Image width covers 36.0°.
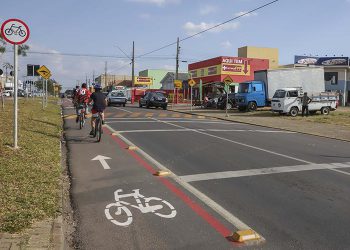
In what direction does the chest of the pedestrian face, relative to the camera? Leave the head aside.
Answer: away from the camera

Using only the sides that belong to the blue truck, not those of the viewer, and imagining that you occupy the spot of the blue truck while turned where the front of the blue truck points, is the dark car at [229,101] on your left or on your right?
on your right

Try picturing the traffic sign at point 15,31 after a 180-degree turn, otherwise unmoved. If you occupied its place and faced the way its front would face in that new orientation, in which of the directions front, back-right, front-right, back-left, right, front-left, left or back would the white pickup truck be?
front-right

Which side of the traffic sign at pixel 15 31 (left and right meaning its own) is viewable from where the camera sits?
front

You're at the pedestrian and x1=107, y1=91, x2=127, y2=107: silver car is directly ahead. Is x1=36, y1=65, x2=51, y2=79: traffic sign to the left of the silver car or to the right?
left

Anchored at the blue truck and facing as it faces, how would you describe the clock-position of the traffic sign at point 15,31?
The traffic sign is roughly at 11 o'clock from the blue truck.

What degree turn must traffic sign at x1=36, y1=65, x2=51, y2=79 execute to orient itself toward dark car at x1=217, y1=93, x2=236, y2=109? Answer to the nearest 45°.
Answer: approximately 135° to its left

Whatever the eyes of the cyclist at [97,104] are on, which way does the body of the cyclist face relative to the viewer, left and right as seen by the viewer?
facing away from the viewer

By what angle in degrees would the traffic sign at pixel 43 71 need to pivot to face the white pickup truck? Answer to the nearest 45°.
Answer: approximately 90° to its left

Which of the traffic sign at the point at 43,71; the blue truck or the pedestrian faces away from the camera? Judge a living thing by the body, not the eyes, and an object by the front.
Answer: the pedestrian

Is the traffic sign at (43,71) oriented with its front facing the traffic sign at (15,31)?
yes

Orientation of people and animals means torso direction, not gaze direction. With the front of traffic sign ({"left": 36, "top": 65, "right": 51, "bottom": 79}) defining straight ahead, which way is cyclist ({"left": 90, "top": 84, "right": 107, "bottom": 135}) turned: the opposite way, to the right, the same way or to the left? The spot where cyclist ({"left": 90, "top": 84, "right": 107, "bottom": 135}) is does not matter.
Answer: the opposite way

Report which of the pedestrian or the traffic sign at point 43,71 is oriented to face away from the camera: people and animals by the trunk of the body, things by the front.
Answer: the pedestrian

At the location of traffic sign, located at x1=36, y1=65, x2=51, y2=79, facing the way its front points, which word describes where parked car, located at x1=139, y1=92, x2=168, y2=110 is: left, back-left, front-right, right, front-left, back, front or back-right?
back-left

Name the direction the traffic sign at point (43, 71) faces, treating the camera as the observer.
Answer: facing the viewer

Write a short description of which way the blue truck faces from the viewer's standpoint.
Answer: facing the viewer and to the left of the viewer
